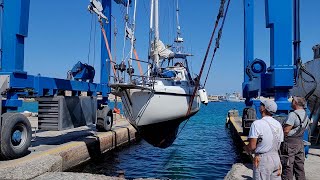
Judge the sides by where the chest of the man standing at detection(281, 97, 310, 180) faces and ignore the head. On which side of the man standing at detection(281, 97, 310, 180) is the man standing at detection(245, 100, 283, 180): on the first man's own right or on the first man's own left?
on the first man's own left

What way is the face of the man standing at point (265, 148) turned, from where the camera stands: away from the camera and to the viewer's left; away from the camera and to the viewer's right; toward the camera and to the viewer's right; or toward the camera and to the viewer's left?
away from the camera and to the viewer's left

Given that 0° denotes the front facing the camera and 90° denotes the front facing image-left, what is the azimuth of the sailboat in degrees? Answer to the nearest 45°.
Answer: approximately 45°

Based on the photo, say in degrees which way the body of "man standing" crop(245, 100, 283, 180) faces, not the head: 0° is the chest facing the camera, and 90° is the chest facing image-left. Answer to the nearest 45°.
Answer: approximately 135°

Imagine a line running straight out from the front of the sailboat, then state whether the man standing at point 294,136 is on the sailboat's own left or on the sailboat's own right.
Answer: on the sailboat's own left

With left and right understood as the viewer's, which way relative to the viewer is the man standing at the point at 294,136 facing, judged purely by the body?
facing away from the viewer and to the left of the viewer

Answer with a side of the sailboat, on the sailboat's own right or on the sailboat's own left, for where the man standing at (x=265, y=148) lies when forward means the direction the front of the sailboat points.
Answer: on the sailboat's own left

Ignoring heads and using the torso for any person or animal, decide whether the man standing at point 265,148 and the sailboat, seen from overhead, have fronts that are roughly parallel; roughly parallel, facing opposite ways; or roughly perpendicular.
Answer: roughly perpendicular
